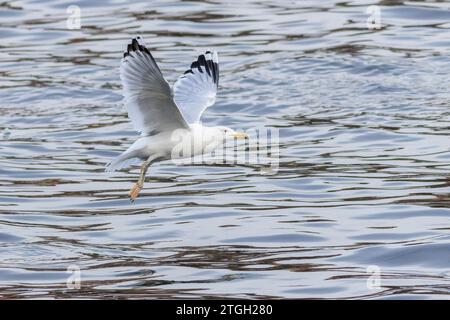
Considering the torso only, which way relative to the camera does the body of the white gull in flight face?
to the viewer's right
